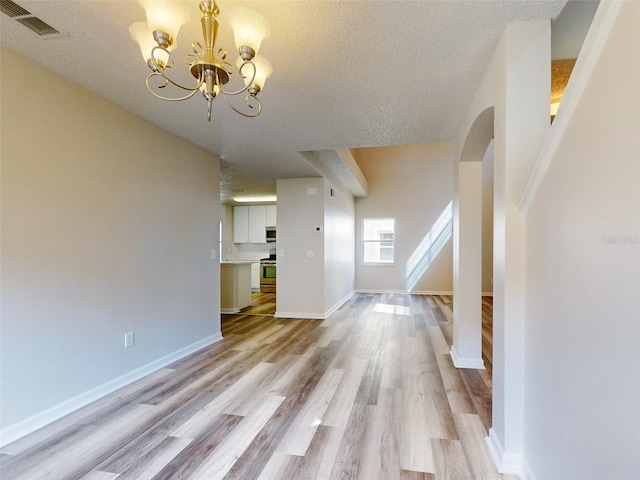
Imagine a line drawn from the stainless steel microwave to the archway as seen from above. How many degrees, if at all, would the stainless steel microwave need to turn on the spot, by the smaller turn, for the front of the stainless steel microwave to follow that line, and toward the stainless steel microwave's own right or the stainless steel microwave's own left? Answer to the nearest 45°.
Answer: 0° — it already faces it

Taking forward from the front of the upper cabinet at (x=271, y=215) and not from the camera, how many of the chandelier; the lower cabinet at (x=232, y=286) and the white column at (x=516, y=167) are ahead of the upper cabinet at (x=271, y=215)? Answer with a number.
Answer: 3

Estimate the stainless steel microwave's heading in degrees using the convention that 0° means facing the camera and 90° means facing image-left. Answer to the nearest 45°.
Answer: approximately 0°

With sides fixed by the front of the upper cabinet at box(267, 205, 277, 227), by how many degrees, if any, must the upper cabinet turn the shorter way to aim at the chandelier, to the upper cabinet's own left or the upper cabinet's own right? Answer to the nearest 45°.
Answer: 0° — it already faces it

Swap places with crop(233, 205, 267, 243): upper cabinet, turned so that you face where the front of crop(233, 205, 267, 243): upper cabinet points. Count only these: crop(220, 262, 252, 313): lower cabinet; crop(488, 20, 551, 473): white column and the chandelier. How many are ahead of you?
3

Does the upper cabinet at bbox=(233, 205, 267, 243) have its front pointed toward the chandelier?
yes

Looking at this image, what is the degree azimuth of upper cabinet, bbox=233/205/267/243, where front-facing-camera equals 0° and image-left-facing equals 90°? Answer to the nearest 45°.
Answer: approximately 0°
